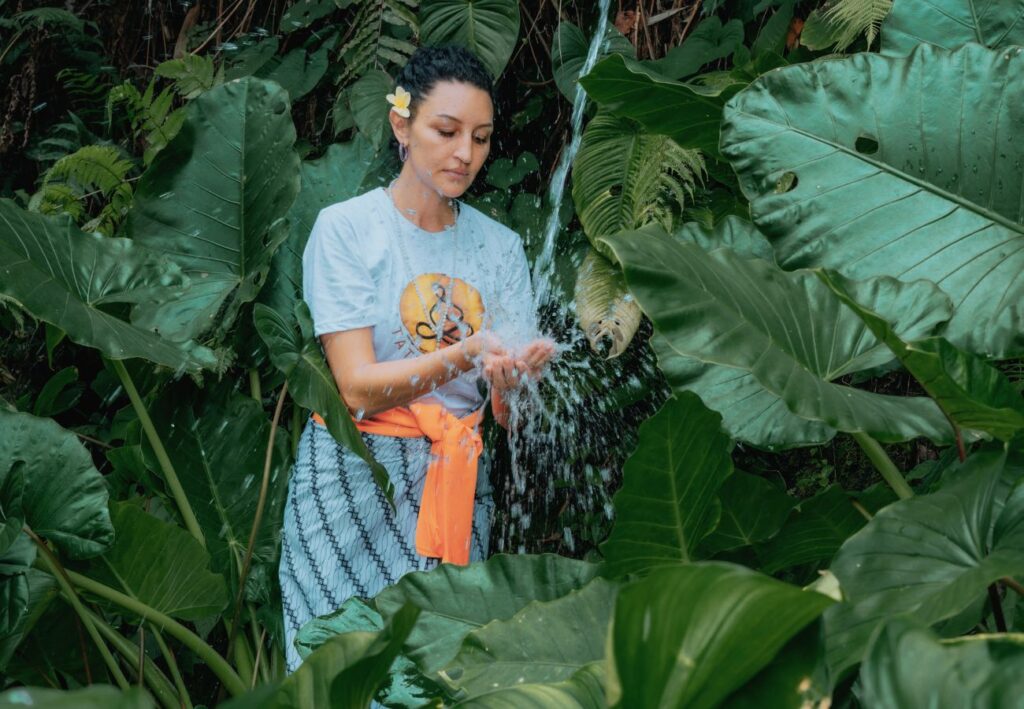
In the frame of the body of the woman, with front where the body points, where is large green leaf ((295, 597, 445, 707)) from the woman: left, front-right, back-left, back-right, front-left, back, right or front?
front-right

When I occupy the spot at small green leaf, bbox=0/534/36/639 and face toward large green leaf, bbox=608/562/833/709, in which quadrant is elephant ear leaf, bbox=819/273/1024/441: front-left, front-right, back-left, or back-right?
front-left

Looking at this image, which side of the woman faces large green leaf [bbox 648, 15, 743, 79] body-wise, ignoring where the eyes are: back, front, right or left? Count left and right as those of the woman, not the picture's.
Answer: left

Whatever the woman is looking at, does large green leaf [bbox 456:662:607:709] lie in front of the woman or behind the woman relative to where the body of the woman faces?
in front

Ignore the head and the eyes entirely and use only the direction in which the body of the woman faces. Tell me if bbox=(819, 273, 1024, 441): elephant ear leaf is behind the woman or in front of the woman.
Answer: in front

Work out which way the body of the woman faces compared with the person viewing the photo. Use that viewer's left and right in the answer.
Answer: facing the viewer and to the right of the viewer

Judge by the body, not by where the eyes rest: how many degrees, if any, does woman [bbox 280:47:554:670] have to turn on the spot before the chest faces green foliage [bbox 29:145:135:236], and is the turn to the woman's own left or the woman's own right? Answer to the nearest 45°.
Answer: approximately 180°

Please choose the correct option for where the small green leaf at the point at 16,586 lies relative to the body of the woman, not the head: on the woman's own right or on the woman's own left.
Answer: on the woman's own right

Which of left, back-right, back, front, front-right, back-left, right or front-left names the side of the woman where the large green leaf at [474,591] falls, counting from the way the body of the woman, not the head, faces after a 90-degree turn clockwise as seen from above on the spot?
front-left

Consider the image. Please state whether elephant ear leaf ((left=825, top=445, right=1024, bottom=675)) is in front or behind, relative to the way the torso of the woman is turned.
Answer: in front

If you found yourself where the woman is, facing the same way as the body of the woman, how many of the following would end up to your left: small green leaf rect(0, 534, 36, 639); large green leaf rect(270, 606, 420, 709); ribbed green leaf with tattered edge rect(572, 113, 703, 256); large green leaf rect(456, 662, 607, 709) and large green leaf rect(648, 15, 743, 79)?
2

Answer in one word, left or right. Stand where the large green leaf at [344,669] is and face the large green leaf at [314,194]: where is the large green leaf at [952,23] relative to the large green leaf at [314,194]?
right
